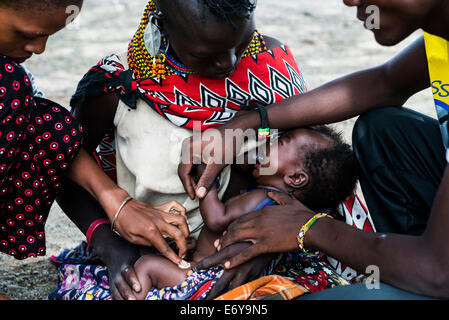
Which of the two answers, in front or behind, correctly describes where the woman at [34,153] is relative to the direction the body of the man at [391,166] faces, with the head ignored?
in front

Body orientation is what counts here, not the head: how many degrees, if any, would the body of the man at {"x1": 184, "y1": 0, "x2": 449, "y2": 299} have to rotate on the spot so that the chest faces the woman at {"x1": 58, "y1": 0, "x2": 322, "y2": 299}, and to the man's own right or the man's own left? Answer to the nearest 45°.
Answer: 0° — they already face them

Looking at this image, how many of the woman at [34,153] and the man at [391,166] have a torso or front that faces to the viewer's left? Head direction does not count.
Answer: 1

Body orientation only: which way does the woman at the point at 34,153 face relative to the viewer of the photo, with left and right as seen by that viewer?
facing to the right of the viewer

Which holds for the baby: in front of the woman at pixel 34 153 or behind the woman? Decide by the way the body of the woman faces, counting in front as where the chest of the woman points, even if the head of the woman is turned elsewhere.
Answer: in front

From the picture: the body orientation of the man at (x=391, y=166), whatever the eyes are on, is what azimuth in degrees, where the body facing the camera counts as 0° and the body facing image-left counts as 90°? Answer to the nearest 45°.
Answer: approximately 90°

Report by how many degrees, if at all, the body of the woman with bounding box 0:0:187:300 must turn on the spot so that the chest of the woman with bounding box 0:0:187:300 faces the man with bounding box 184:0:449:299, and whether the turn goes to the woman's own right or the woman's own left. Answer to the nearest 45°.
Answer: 0° — they already face them

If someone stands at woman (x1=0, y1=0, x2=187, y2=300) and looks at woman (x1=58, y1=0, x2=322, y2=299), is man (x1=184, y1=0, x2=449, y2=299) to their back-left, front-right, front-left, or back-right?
front-right

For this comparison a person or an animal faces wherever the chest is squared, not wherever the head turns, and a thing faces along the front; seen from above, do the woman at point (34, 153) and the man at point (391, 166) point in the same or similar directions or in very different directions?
very different directions

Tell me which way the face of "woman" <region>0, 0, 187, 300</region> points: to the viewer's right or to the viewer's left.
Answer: to the viewer's right
